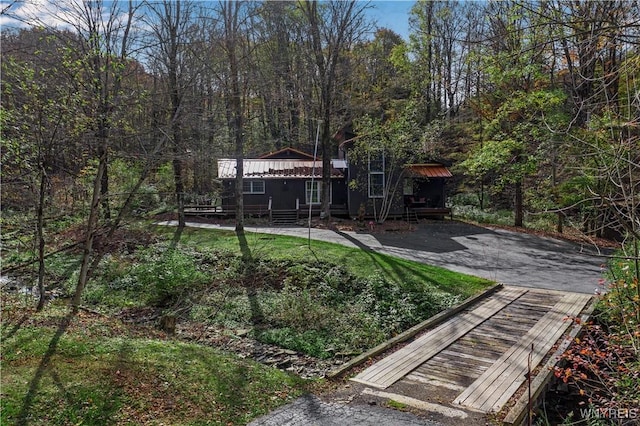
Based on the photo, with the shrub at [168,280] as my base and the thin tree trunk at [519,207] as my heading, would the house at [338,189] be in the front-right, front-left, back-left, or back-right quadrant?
front-left

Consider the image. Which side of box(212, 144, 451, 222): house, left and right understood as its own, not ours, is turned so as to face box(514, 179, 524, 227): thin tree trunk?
left

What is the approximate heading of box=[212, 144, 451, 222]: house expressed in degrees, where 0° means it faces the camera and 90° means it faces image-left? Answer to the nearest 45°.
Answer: approximately 0°

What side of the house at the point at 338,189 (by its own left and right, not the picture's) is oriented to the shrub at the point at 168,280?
front

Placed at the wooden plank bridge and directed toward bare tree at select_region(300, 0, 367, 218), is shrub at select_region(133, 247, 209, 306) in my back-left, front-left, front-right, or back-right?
front-left

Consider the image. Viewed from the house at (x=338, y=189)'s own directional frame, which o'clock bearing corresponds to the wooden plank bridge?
The wooden plank bridge is roughly at 12 o'clock from the house.

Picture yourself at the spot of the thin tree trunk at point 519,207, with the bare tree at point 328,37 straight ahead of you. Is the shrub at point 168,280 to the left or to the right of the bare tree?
left

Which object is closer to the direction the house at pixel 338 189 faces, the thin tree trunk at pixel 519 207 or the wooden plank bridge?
the wooden plank bridge
